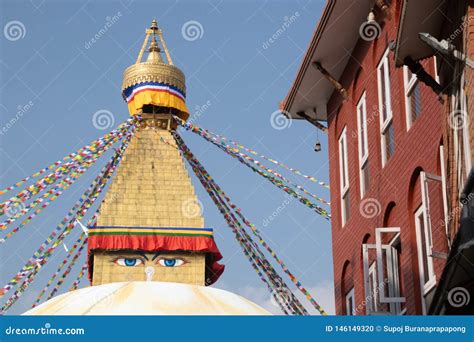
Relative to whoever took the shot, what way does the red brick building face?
facing the viewer and to the left of the viewer
